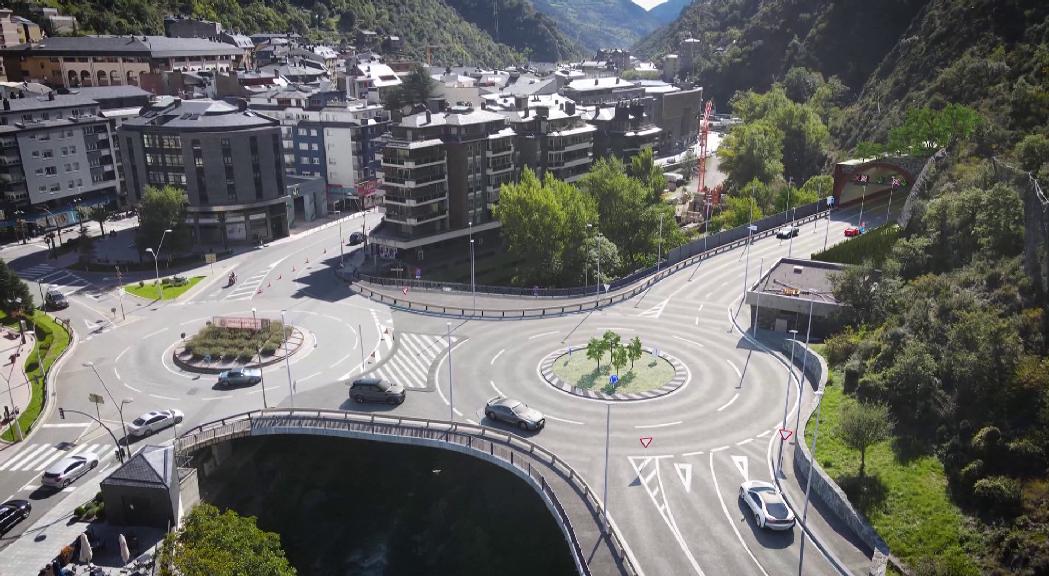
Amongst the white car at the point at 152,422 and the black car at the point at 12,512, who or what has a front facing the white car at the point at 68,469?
the black car

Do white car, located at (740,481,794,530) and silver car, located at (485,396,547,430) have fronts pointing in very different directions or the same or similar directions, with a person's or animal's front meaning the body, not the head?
very different directions

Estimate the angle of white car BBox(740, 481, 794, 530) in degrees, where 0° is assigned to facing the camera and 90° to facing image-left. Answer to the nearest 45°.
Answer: approximately 135°

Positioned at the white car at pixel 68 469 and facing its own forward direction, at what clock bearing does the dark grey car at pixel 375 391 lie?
The dark grey car is roughly at 2 o'clock from the white car.

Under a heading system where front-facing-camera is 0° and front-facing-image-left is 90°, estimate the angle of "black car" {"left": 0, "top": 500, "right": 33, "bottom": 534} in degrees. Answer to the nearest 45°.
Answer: approximately 225°

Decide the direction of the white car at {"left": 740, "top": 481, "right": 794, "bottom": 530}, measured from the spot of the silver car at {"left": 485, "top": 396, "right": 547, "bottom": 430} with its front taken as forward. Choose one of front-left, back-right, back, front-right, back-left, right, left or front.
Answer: front

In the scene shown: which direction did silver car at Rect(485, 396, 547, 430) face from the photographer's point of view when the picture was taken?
facing the viewer and to the right of the viewer

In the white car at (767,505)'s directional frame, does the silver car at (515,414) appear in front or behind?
in front

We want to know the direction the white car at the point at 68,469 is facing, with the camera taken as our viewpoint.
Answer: facing away from the viewer and to the right of the viewer

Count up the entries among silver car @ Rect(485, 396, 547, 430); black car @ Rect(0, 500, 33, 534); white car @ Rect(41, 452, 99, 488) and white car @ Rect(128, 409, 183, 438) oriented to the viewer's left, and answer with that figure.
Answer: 0

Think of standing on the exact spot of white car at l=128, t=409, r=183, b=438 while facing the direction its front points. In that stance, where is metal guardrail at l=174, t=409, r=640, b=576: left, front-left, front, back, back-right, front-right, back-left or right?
right

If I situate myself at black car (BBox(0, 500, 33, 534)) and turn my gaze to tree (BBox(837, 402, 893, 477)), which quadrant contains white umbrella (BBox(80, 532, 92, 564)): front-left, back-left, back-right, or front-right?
front-right
